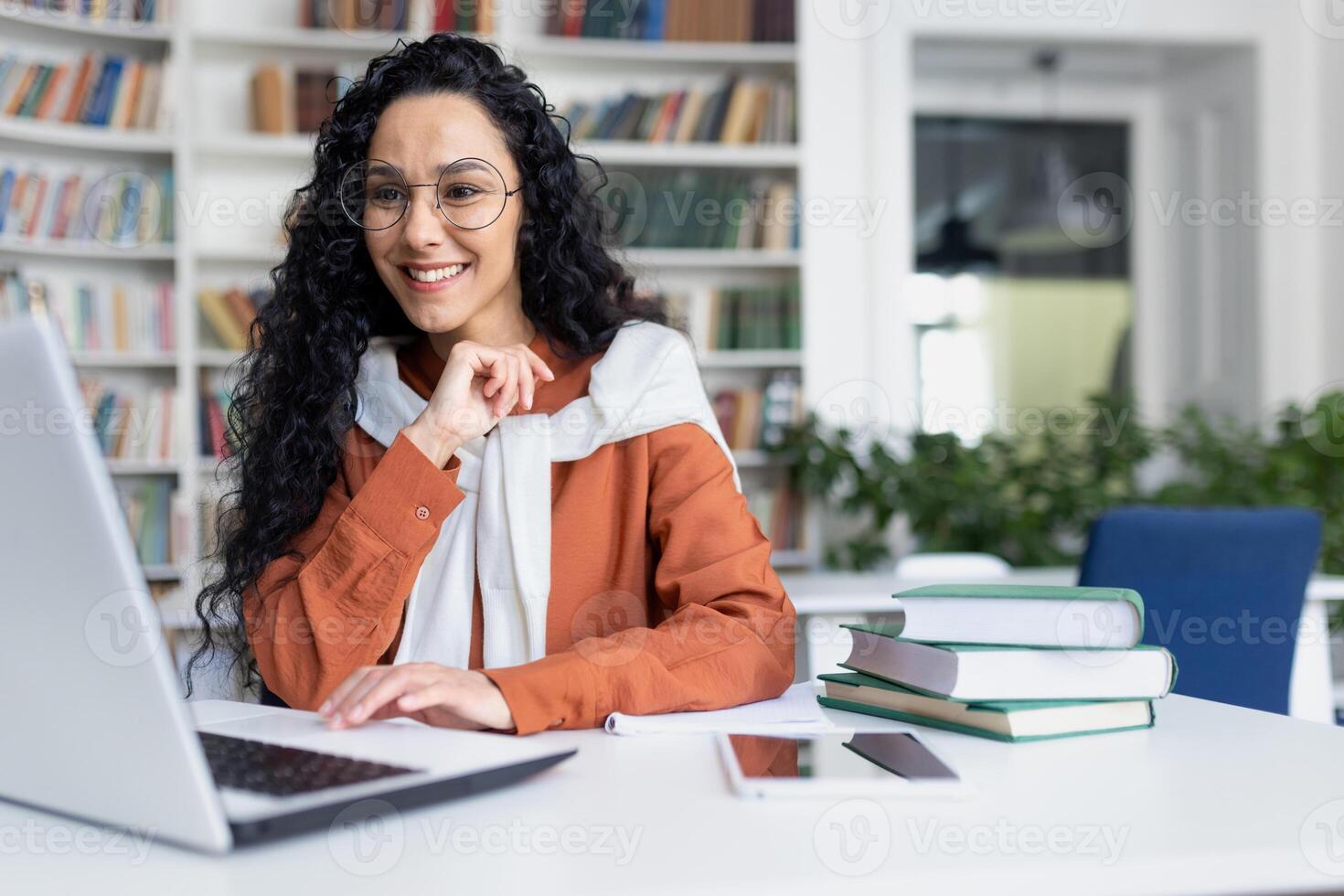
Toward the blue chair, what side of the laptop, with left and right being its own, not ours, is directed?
front

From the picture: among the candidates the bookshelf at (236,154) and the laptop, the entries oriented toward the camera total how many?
1

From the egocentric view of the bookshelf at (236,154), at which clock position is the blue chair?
The blue chair is roughly at 11 o'clock from the bookshelf.

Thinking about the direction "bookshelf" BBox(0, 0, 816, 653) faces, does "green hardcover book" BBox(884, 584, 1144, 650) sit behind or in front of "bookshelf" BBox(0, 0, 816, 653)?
in front

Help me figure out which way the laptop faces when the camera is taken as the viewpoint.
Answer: facing away from the viewer and to the right of the viewer

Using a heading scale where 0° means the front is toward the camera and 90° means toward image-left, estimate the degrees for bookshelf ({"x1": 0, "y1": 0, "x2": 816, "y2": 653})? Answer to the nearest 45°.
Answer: approximately 0°

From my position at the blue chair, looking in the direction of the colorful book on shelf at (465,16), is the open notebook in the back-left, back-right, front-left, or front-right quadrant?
back-left

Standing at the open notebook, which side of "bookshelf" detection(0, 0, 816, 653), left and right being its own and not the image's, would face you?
front

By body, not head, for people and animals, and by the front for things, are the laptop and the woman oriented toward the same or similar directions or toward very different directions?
very different directions

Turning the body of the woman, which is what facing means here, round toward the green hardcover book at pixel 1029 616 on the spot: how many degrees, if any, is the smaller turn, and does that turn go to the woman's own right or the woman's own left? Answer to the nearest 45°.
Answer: approximately 90° to the woman's own left

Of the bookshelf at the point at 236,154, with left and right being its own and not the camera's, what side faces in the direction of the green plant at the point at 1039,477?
left
